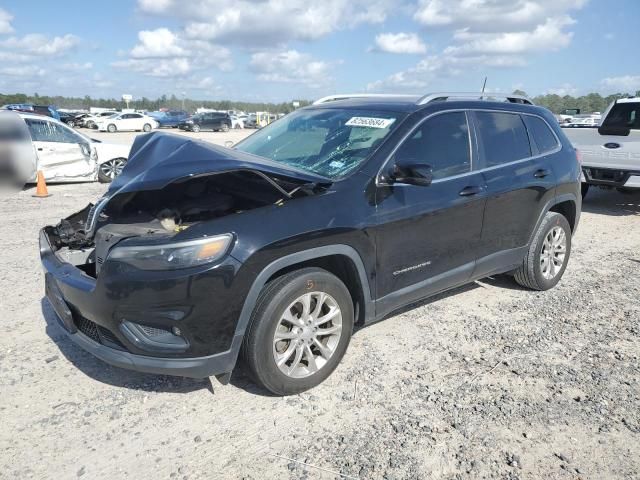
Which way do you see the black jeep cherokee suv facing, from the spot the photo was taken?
facing the viewer and to the left of the viewer

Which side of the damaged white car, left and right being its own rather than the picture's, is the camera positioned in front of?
right

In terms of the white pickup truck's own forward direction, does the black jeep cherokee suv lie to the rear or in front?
to the rear

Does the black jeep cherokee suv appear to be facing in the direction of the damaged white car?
no

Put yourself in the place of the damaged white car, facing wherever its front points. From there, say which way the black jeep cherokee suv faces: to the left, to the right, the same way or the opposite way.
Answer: the opposite way

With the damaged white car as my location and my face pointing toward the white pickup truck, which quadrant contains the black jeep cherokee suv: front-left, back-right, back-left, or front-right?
front-right

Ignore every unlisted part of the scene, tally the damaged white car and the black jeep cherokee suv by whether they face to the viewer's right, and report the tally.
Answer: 1

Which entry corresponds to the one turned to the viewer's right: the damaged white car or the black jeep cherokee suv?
the damaged white car

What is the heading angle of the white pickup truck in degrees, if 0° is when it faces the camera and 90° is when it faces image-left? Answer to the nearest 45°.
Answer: approximately 225°

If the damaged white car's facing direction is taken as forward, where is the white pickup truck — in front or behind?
in front

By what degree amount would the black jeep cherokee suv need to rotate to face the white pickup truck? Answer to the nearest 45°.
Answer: approximately 180°

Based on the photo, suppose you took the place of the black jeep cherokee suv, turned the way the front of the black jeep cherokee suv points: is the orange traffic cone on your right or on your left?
on your right

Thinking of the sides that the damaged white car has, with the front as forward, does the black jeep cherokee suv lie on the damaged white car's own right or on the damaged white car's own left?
on the damaged white car's own right
